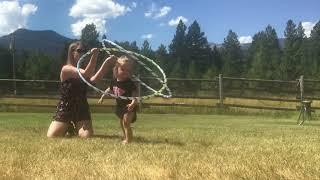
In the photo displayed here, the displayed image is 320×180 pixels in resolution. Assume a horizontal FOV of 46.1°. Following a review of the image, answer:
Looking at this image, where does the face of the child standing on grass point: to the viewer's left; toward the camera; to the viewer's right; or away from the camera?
toward the camera

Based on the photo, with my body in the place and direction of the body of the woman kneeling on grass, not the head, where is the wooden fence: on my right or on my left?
on my left

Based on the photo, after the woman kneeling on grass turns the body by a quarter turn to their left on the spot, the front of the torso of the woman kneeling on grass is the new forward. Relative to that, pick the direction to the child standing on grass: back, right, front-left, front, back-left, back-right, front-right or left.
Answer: right
